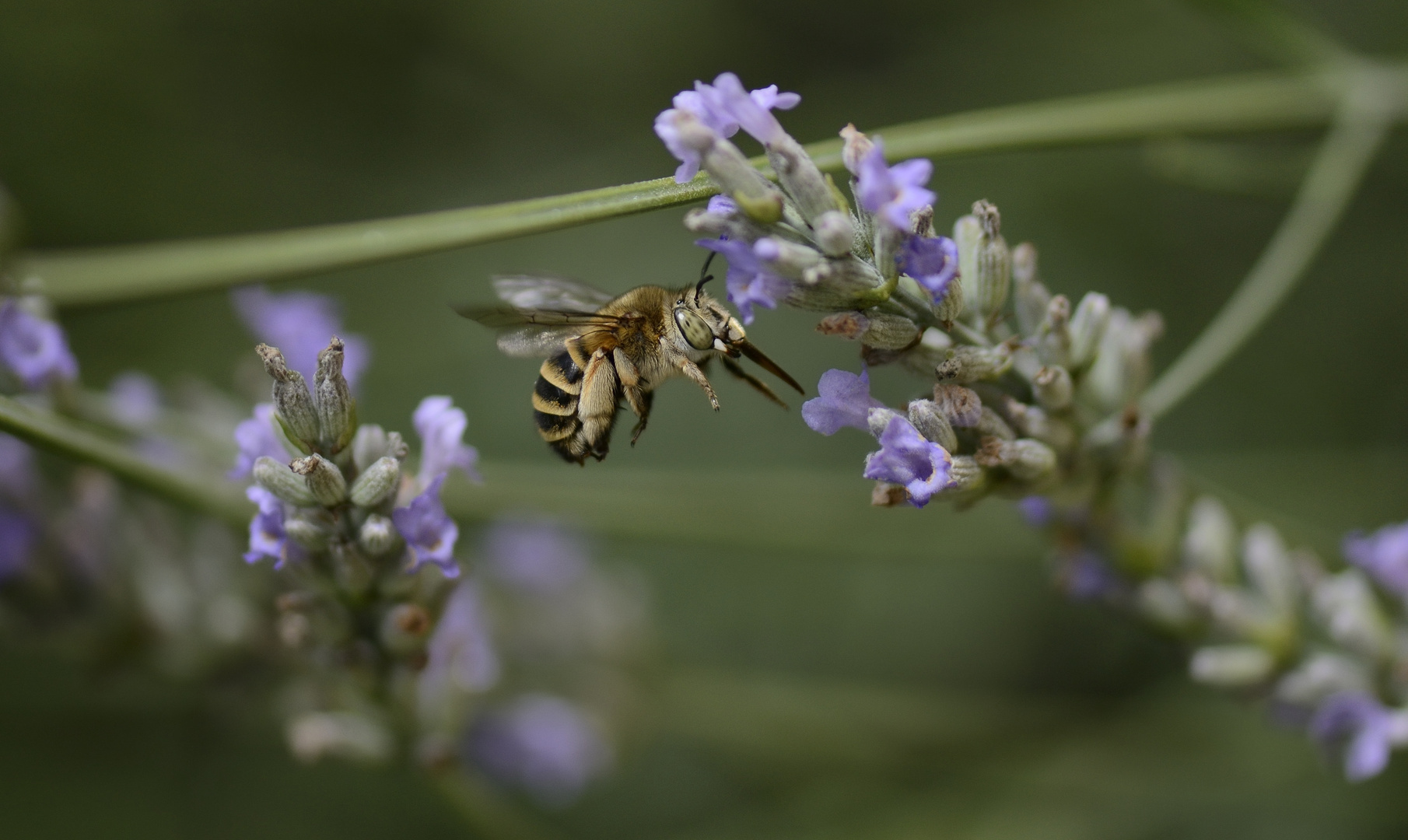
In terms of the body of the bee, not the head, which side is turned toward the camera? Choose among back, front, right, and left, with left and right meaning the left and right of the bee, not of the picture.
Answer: right

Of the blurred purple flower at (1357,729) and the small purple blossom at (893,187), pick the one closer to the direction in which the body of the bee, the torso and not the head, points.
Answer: the small purple blossom

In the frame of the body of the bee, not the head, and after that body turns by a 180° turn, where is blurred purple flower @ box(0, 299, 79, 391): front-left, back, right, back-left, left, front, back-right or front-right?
front
